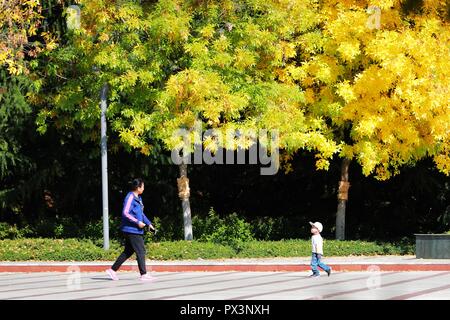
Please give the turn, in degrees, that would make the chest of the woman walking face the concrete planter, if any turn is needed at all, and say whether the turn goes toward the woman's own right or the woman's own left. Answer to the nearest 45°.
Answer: approximately 45° to the woman's own left

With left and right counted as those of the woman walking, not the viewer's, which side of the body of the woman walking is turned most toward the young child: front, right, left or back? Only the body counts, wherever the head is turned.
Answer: front

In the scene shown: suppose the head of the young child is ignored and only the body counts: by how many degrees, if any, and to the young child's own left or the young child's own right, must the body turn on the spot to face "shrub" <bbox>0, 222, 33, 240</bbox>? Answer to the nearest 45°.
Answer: approximately 45° to the young child's own right

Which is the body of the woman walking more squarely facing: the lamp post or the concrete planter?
the concrete planter

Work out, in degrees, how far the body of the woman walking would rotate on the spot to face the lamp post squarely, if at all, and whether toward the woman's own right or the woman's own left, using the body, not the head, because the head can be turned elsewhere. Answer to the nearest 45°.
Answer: approximately 90° to the woman's own left

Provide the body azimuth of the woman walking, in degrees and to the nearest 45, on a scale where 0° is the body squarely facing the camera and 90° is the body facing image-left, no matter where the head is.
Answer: approximately 270°

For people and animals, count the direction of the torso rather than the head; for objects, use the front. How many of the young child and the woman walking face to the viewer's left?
1

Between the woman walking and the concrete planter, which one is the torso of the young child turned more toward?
the woman walking

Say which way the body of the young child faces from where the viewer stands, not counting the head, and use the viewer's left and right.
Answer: facing to the left of the viewer

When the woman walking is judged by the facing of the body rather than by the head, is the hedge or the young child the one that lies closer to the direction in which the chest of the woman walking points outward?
the young child

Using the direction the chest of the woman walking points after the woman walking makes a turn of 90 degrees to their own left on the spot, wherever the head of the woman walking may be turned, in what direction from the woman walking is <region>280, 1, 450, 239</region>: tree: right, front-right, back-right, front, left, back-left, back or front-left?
front-right

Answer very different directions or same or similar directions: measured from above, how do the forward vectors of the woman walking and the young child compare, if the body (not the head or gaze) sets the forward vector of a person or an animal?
very different directions
